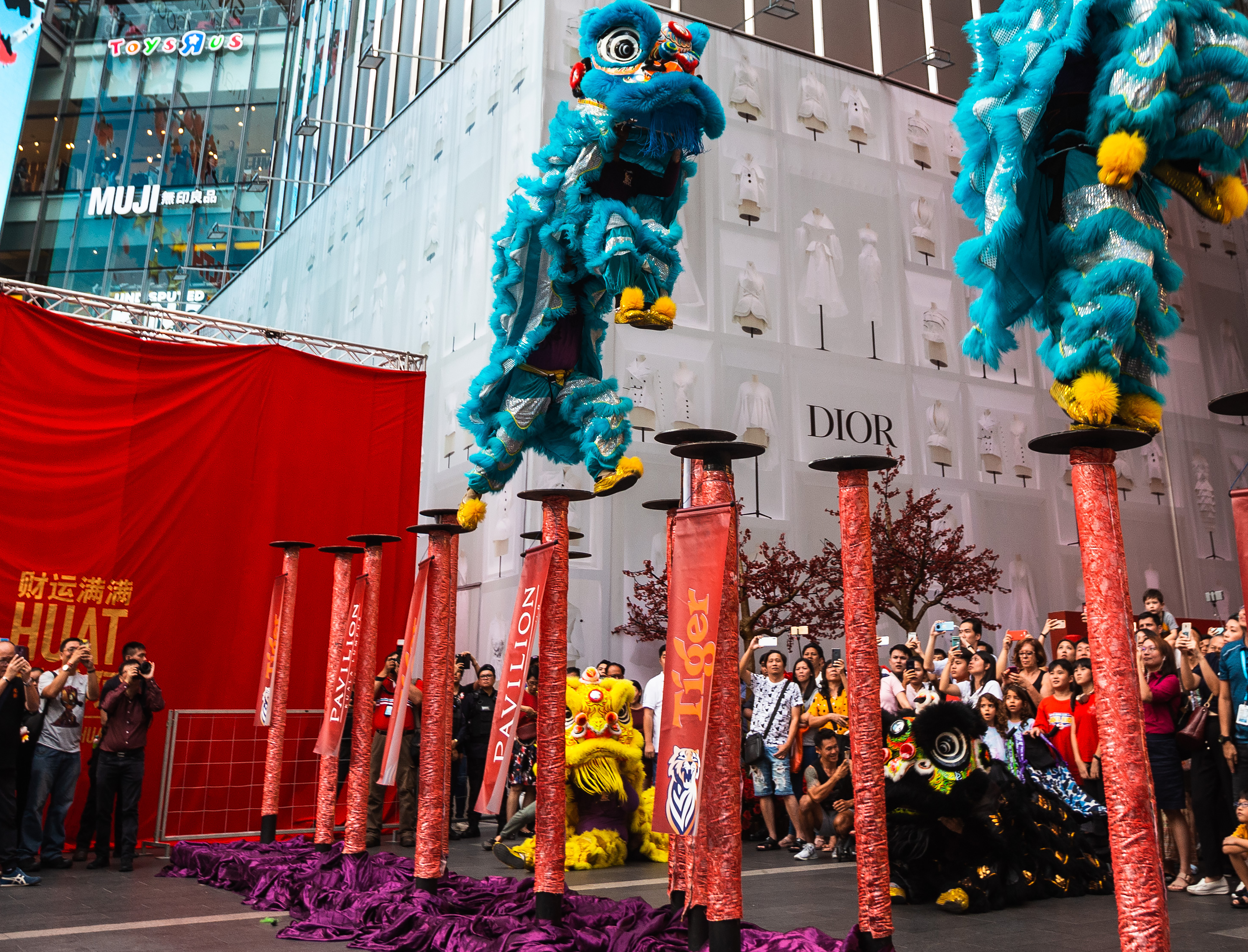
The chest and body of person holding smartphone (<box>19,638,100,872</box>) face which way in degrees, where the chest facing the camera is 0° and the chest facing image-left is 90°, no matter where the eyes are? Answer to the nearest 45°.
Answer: approximately 315°

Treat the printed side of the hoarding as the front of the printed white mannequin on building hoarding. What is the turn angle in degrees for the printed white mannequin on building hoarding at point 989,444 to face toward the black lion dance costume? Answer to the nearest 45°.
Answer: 0° — it already faces it

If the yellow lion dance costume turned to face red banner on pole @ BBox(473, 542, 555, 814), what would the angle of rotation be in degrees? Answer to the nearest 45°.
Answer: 0° — it already faces it

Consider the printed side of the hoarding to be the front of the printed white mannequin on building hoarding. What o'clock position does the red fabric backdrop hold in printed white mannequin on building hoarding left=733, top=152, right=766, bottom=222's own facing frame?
The red fabric backdrop is roughly at 2 o'clock from the printed white mannequin on building hoarding.

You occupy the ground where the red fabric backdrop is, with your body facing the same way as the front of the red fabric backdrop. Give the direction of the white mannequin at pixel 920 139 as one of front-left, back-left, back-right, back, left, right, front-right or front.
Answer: front-left

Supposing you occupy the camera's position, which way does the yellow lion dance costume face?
facing the viewer

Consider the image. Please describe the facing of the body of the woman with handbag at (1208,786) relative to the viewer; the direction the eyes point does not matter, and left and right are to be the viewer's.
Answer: facing to the left of the viewer

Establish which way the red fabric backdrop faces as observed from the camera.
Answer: facing the viewer and to the right of the viewer

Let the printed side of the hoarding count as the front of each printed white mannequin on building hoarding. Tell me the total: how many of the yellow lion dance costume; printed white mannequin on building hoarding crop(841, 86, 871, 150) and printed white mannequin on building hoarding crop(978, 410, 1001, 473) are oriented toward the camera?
3
